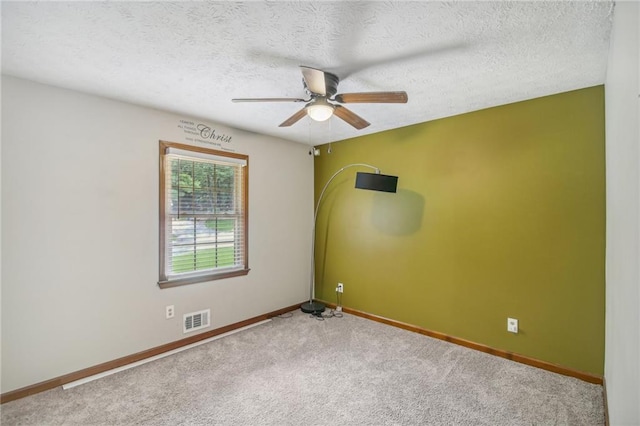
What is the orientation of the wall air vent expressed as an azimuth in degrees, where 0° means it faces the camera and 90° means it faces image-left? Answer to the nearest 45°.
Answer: approximately 315°

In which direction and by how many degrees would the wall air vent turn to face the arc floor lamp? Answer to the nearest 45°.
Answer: approximately 45° to its left
